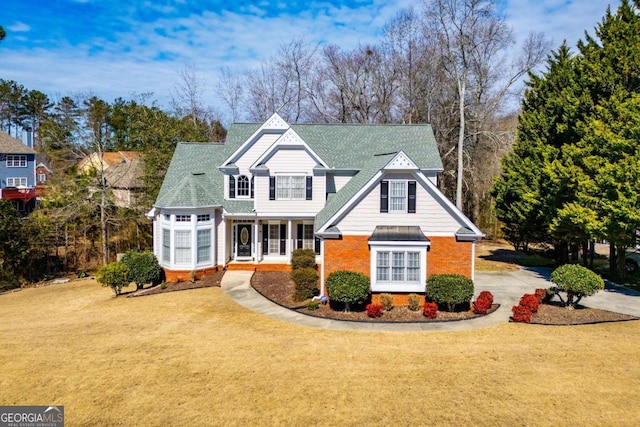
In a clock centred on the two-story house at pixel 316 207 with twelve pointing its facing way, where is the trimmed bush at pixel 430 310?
The trimmed bush is roughly at 11 o'clock from the two-story house.

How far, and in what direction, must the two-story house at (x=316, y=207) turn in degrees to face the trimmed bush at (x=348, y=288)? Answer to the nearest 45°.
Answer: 0° — it already faces it

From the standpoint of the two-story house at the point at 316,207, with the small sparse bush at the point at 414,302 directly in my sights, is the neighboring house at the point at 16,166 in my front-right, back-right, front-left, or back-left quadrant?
back-right

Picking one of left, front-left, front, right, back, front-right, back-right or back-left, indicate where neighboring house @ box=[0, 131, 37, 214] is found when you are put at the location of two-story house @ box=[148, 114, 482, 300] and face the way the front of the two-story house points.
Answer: back-right

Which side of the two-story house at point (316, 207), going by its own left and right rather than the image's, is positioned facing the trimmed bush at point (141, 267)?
right

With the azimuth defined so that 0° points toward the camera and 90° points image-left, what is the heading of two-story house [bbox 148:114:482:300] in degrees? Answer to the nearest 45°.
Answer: approximately 0°

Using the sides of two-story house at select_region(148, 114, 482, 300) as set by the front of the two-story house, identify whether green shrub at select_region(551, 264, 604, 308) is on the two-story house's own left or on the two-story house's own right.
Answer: on the two-story house's own left

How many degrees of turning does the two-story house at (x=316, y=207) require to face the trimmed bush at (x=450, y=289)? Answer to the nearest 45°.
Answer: approximately 45° to its left
